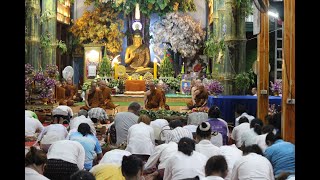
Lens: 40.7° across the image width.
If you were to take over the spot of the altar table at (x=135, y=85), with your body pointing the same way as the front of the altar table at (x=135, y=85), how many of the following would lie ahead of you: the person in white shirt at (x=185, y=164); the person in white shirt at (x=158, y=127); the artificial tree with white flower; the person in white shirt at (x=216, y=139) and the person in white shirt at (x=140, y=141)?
4

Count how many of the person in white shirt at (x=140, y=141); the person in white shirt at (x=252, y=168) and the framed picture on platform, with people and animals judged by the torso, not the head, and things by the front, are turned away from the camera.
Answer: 2

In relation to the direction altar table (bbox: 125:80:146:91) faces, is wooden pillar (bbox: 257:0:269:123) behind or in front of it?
in front

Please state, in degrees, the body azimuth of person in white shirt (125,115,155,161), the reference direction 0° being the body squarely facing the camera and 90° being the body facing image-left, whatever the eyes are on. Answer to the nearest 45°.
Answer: approximately 180°

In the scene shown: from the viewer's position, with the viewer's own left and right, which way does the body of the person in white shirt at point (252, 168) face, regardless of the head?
facing away from the viewer

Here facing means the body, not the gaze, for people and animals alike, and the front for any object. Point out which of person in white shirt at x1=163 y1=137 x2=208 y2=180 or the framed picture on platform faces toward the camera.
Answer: the framed picture on platform

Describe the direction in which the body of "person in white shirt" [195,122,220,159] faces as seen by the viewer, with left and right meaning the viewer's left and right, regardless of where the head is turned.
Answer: facing away from the viewer

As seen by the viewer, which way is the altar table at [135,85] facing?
toward the camera

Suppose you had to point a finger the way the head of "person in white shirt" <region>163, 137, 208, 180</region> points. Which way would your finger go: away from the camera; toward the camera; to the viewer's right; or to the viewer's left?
away from the camera

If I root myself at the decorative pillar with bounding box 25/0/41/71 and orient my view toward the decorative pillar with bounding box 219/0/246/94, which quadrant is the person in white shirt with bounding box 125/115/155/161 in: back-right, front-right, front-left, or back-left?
front-right

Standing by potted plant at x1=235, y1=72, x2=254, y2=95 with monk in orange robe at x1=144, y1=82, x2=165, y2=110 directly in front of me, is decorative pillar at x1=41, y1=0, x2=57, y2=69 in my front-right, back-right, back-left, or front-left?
front-right

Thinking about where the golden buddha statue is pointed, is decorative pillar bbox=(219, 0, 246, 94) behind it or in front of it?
in front

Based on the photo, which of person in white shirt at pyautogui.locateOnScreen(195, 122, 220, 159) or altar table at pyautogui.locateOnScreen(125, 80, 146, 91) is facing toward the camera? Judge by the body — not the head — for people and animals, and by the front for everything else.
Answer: the altar table

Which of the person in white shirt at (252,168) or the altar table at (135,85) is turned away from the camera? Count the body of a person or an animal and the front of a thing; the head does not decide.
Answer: the person in white shirt

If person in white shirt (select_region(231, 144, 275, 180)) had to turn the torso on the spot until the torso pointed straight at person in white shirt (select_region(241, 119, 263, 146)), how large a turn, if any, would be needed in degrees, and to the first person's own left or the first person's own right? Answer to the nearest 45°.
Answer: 0° — they already face them

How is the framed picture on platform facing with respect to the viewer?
toward the camera

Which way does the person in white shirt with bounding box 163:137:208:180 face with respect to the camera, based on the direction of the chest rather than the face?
away from the camera

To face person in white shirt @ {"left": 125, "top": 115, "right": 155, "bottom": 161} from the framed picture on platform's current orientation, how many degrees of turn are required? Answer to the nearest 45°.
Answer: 0° — it already faces them

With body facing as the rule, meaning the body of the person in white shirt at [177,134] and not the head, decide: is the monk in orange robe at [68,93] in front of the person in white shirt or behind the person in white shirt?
in front

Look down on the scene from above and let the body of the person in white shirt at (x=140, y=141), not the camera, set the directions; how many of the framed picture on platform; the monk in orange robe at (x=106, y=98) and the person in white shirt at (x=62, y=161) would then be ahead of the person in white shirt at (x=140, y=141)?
2

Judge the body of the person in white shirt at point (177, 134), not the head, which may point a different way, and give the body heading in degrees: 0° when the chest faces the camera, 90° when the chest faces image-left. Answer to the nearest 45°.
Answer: approximately 180°
